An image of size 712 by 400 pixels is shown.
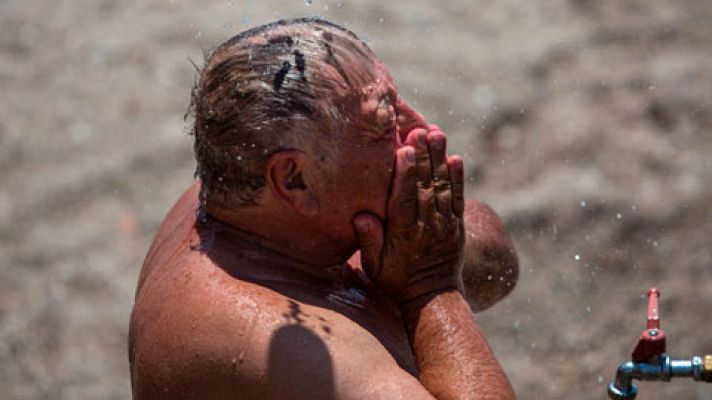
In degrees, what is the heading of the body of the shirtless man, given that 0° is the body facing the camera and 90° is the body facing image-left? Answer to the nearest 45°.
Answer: approximately 270°

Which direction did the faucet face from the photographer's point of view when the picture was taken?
facing to the left of the viewer

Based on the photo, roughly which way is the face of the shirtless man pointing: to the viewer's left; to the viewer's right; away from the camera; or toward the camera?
to the viewer's right
